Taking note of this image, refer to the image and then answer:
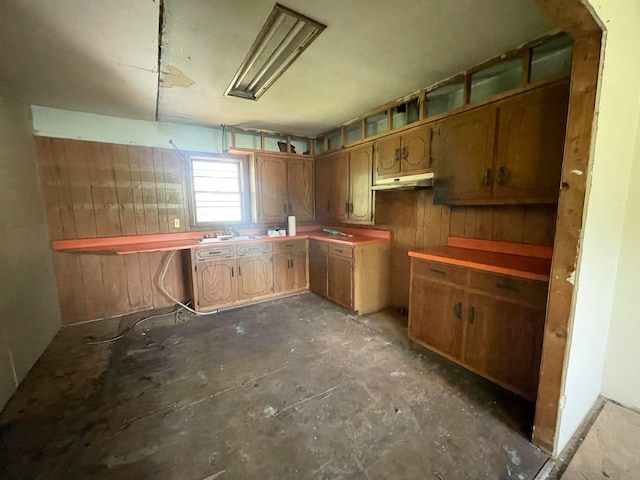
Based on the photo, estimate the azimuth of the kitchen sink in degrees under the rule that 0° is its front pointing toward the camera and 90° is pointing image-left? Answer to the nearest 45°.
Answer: approximately 0°

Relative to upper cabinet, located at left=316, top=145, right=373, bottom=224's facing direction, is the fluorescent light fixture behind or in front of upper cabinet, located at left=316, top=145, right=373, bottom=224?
in front

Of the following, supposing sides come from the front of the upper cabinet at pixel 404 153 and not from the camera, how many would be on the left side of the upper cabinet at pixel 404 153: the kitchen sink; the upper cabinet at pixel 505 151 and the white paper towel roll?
1

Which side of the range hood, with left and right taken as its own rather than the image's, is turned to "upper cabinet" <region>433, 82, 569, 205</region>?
left

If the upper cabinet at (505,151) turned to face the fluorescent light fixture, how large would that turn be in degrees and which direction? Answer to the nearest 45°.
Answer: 0° — it already faces it

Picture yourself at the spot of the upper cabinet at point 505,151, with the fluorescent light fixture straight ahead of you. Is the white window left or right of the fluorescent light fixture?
right

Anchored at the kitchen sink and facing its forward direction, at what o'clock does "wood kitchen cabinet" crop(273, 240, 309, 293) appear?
The wood kitchen cabinet is roughly at 9 o'clock from the kitchen sink.

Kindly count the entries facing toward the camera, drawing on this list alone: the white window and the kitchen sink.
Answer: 2
